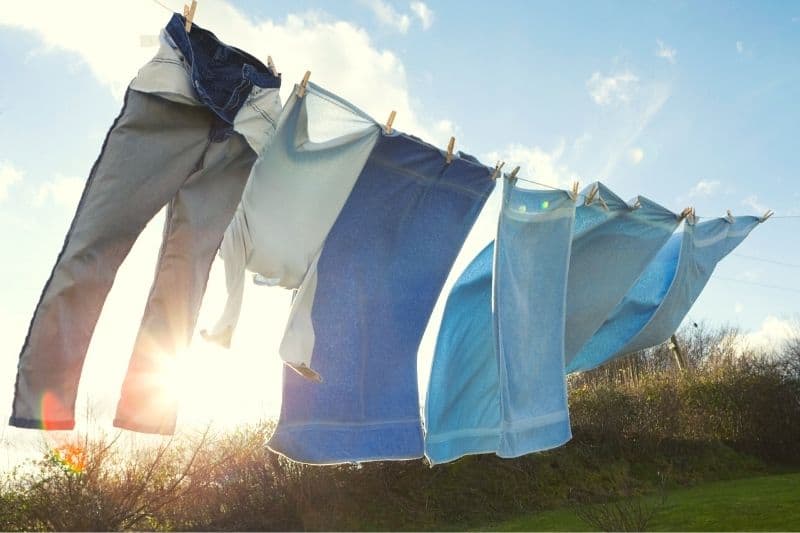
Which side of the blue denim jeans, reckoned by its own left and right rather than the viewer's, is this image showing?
front

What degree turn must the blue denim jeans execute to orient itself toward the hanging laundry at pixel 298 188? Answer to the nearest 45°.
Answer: approximately 90° to its left

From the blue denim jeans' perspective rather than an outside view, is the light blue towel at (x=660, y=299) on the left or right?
on its left

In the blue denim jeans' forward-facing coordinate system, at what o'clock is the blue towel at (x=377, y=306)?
The blue towel is roughly at 8 o'clock from the blue denim jeans.

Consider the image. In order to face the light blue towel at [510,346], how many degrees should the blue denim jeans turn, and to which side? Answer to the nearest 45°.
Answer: approximately 90° to its left

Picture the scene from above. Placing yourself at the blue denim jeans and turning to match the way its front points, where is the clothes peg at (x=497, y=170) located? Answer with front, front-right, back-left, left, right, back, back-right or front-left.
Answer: left

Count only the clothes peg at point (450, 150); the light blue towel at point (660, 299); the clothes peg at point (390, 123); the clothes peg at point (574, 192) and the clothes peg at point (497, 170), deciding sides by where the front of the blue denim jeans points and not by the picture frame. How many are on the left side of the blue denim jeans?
5

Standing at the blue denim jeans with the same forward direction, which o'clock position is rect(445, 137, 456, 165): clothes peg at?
The clothes peg is roughly at 9 o'clock from the blue denim jeans.

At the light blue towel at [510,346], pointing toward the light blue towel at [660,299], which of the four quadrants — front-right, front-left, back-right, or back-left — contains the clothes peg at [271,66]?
back-right

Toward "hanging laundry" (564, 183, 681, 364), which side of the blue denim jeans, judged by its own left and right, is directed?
left

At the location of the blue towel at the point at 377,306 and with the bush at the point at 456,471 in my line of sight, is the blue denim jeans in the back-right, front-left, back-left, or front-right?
back-left

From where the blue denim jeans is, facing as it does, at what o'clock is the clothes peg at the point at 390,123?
The clothes peg is roughly at 9 o'clock from the blue denim jeans.
